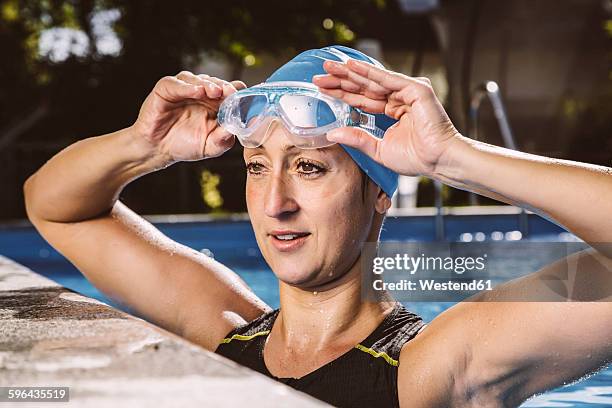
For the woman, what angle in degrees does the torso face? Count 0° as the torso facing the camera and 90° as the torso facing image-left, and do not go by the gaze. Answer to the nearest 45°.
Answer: approximately 45°

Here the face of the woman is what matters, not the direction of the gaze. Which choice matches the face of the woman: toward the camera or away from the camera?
toward the camera

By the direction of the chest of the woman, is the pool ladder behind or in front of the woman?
behind
